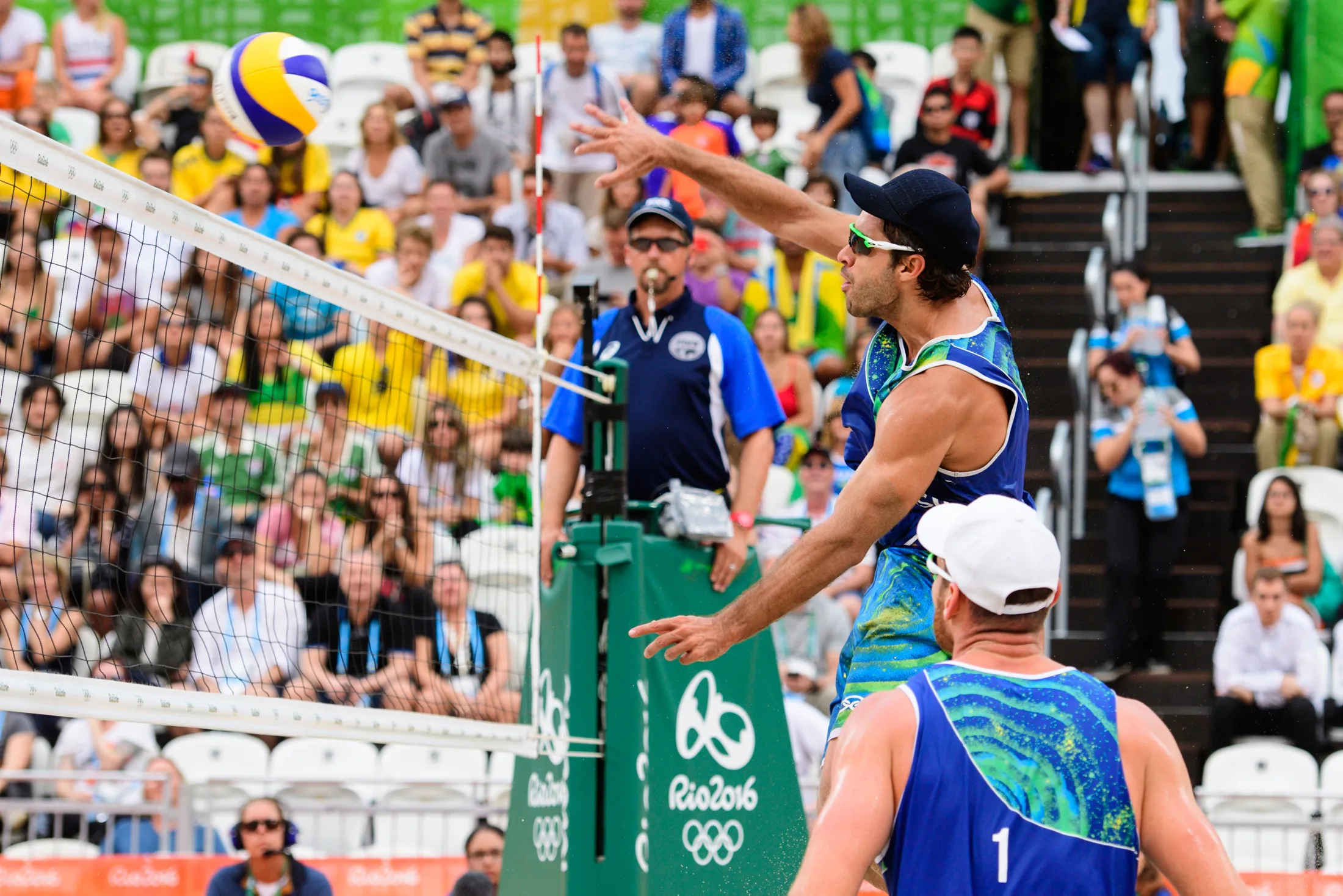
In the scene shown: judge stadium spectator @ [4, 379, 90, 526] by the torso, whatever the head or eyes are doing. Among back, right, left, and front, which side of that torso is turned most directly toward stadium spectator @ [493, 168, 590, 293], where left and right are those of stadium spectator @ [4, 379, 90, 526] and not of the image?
left

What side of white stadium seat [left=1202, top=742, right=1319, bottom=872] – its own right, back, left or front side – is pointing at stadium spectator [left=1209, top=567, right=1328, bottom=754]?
back

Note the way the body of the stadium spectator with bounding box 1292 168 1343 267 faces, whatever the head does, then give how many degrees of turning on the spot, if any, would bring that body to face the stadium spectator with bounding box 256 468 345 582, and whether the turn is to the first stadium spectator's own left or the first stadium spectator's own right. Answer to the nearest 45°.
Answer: approximately 45° to the first stadium spectator's own right

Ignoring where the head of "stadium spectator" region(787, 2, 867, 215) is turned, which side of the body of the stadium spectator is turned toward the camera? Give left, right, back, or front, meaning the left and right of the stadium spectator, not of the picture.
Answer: left

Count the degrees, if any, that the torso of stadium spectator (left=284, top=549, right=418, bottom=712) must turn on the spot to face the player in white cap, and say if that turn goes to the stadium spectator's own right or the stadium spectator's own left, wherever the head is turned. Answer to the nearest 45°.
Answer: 0° — they already face them

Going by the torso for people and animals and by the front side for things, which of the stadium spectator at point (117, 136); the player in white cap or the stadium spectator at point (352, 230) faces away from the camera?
the player in white cap

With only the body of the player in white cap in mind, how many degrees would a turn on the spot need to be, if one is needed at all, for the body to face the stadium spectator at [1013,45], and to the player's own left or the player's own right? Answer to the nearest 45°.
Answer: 0° — they already face them

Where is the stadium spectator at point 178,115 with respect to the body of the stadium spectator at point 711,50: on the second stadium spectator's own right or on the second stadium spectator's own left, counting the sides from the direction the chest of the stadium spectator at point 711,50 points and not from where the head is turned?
on the second stadium spectator's own right

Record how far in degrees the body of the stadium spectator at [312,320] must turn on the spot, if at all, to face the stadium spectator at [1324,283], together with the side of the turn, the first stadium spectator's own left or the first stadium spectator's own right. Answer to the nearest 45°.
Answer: approximately 90° to the first stadium spectator's own left

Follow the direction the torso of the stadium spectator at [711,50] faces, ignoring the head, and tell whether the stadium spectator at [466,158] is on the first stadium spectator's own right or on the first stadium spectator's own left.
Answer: on the first stadium spectator's own right

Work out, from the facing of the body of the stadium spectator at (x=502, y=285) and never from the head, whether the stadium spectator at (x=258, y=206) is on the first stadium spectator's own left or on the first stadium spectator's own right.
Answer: on the first stadium spectator's own right
